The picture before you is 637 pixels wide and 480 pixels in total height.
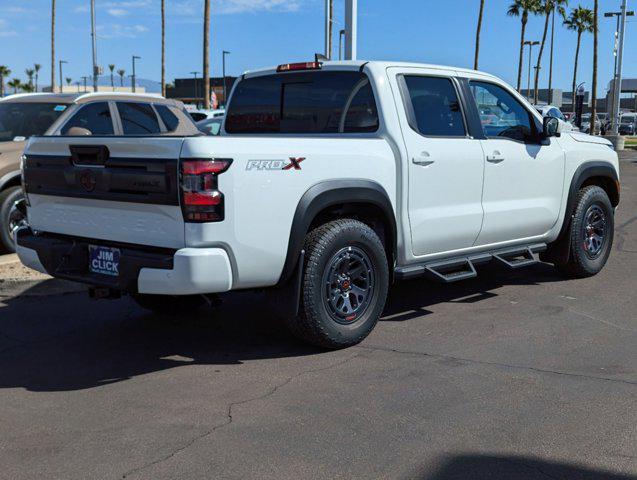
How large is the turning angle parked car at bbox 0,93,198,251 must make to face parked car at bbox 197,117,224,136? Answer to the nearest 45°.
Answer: approximately 135° to its right

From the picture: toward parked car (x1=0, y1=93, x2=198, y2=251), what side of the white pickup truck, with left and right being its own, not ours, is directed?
left

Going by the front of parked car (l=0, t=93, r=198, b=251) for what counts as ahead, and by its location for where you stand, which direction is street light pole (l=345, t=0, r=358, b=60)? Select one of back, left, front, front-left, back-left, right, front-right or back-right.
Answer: back

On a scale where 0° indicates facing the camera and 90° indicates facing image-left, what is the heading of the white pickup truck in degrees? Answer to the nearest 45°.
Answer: approximately 225°

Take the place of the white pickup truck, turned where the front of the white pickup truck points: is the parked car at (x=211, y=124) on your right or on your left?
on your left
